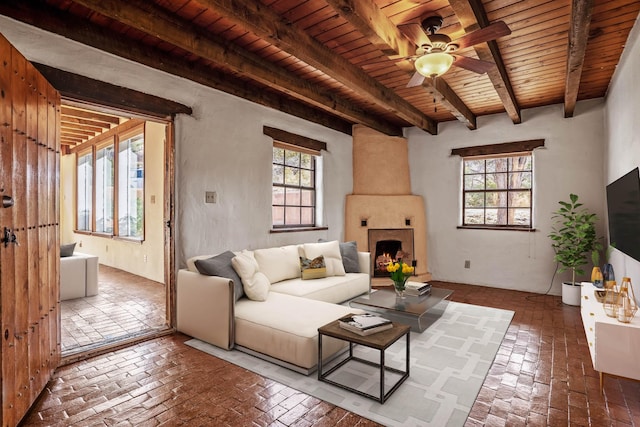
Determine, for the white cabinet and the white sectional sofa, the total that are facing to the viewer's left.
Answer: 1

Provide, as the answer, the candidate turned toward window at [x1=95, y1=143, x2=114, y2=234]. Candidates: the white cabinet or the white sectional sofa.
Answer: the white cabinet

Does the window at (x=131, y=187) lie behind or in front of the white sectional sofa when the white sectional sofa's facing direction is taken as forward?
behind

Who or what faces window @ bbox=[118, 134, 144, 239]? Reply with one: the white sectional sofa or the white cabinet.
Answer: the white cabinet

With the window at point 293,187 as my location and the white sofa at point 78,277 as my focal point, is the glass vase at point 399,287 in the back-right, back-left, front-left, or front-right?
back-left

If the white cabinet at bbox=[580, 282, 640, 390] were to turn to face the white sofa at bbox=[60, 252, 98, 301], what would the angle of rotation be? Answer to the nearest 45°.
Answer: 0° — it already faces it

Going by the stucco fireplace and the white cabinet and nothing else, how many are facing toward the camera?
1

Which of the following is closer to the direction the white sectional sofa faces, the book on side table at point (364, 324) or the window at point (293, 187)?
the book on side table

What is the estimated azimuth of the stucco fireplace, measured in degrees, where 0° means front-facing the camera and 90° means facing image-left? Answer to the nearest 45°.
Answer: approximately 0°

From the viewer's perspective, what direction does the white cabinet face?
to the viewer's left

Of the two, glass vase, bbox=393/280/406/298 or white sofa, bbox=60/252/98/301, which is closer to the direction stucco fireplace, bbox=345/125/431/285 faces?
the glass vase
